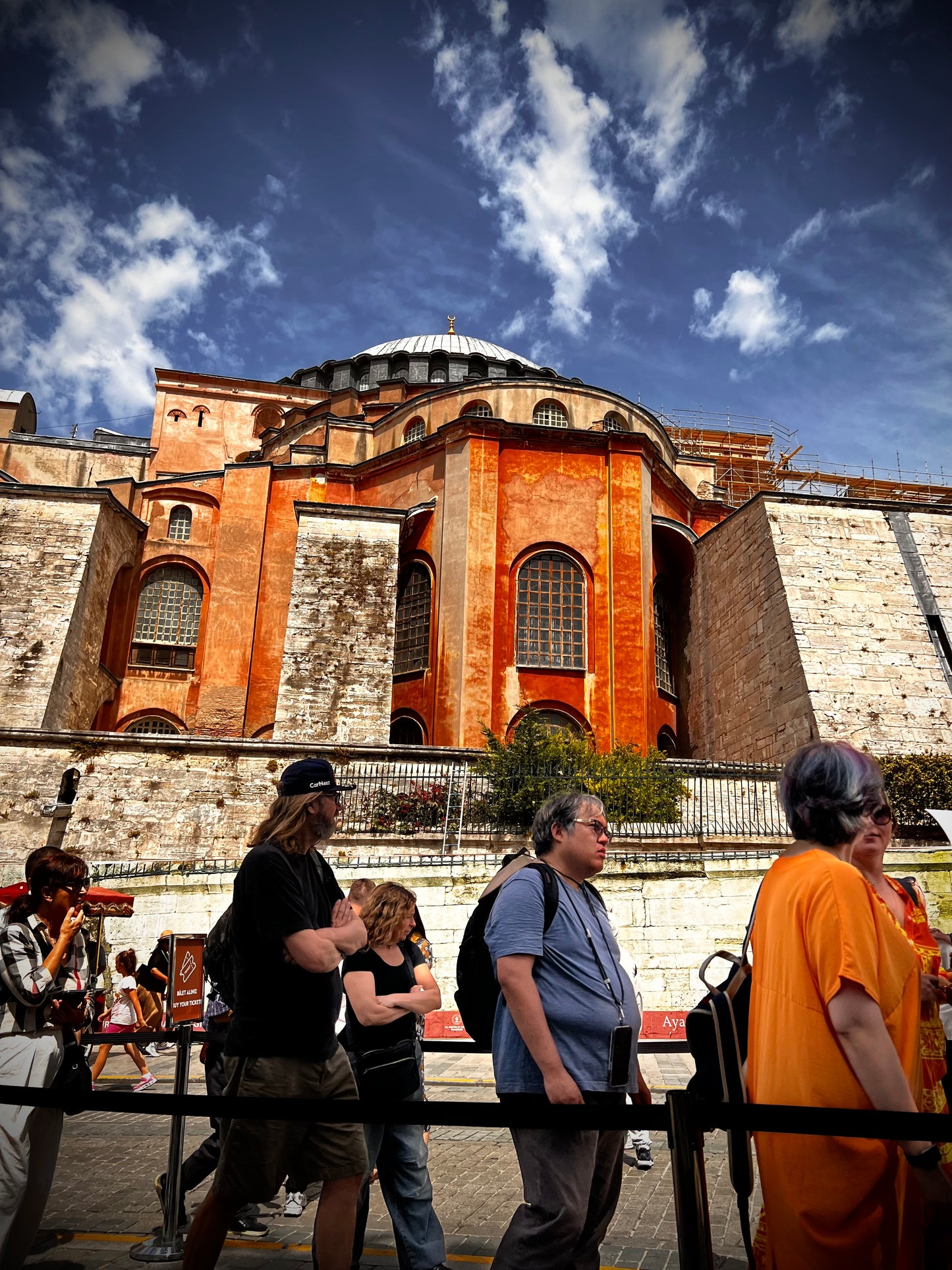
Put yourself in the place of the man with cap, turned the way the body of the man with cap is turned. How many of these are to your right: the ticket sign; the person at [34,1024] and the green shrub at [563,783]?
0

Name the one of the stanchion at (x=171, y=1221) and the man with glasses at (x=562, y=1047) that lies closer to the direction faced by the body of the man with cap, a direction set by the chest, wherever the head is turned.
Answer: the man with glasses

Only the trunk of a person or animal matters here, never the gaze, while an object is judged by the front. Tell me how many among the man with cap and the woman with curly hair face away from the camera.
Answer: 0

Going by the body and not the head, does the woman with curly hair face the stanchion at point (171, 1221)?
no

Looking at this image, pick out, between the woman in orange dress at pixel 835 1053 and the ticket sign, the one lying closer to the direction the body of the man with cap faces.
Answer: the woman in orange dress

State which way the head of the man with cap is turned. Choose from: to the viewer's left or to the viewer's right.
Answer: to the viewer's right

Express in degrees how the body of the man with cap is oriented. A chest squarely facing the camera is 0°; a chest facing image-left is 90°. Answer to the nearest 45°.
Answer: approximately 270°

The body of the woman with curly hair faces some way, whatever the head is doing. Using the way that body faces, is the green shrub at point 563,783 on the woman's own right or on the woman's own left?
on the woman's own left

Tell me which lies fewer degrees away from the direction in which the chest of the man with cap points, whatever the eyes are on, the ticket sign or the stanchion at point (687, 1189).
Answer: the stanchion

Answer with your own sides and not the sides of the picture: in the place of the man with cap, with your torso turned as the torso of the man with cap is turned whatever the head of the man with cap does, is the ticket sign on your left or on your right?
on your left

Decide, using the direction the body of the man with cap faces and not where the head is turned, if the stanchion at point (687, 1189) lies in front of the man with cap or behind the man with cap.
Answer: in front

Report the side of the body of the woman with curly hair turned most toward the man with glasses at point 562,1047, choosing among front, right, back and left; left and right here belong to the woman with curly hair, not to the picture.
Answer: front

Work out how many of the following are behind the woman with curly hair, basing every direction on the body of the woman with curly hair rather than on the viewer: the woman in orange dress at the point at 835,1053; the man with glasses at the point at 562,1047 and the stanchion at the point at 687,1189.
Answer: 0

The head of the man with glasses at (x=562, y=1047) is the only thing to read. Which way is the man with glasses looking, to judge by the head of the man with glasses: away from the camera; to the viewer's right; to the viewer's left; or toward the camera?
to the viewer's right

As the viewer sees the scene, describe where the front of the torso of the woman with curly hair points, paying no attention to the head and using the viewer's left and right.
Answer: facing the viewer and to the right of the viewer

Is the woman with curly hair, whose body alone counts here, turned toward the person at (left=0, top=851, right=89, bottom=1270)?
no
